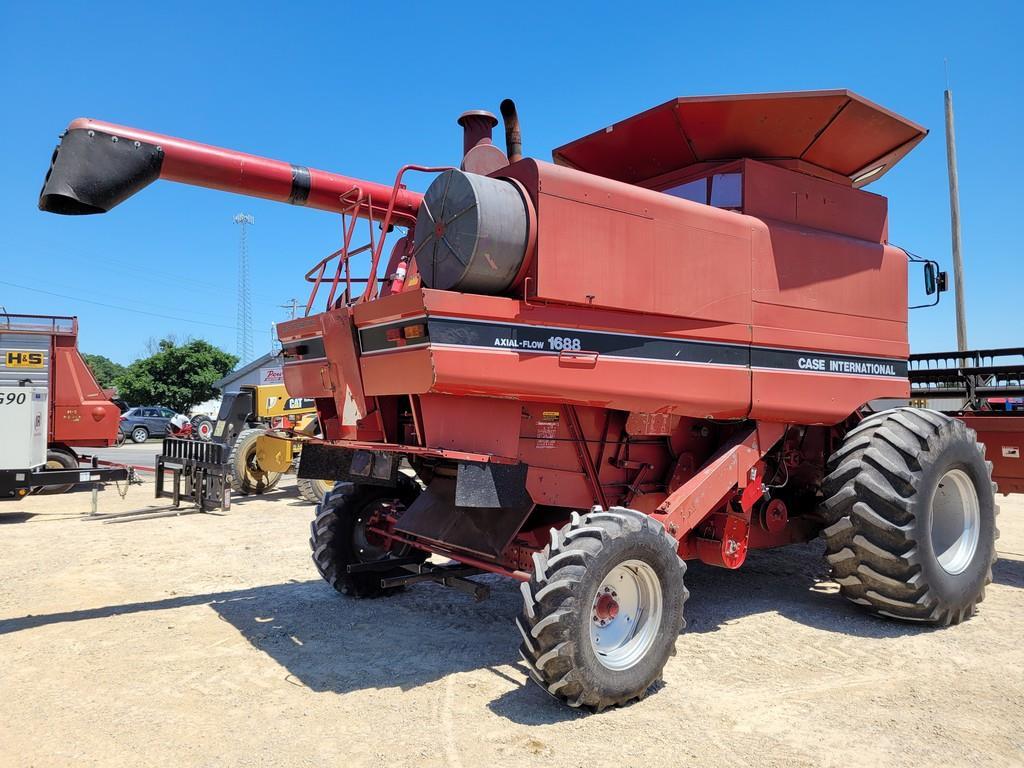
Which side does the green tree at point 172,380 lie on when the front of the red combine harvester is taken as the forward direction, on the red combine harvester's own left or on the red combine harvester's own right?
on the red combine harvester's own left

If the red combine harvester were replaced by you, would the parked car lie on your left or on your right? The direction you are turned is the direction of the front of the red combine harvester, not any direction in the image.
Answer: on your left

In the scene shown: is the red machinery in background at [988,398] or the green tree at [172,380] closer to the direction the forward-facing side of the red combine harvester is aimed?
the red machinery in background

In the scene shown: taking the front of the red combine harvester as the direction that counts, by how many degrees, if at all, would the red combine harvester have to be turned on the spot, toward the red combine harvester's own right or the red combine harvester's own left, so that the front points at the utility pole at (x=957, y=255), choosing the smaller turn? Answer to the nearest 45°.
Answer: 0° — it already faces it

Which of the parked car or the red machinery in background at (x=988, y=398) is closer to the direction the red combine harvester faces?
the red machinery in background

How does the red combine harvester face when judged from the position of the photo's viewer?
facing away from the viewer and to the right of the viewer

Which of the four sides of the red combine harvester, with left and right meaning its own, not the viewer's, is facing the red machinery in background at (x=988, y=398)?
front

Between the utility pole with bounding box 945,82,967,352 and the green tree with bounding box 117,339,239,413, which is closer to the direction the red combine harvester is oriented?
the utility pole

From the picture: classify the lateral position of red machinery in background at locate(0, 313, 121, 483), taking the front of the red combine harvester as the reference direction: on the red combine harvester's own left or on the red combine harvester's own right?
on the red combine harvester's own left
